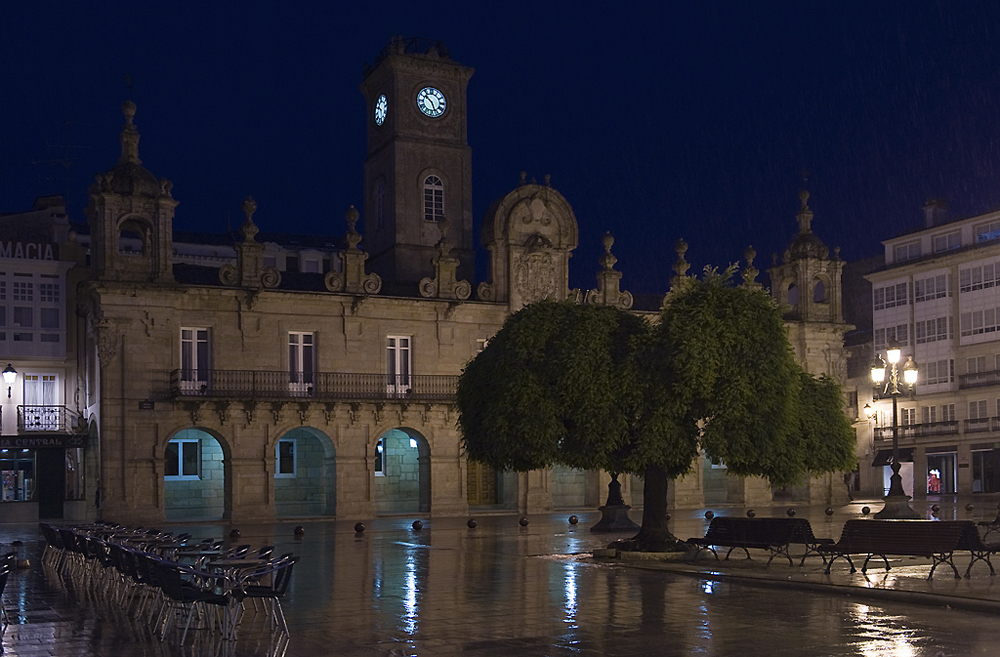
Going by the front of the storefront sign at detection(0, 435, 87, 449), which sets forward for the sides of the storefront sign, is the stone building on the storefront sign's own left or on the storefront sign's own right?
on the storefront sign's own left

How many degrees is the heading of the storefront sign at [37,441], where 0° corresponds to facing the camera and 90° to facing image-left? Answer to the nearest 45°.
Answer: approximately 0°
